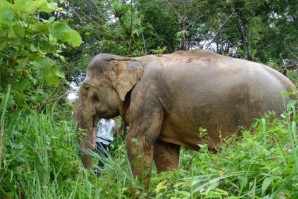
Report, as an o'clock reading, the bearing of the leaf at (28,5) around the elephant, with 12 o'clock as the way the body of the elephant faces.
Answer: The leaf is roughly at 10 o'clock from the elephant.

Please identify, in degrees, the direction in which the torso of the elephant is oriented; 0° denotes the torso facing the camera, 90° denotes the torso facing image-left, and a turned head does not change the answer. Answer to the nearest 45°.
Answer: approximately 90°

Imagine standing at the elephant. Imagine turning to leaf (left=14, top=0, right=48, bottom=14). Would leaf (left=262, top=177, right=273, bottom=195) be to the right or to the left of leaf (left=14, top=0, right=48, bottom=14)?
left

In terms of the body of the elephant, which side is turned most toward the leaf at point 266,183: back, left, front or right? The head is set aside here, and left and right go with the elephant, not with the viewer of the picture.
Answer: left
